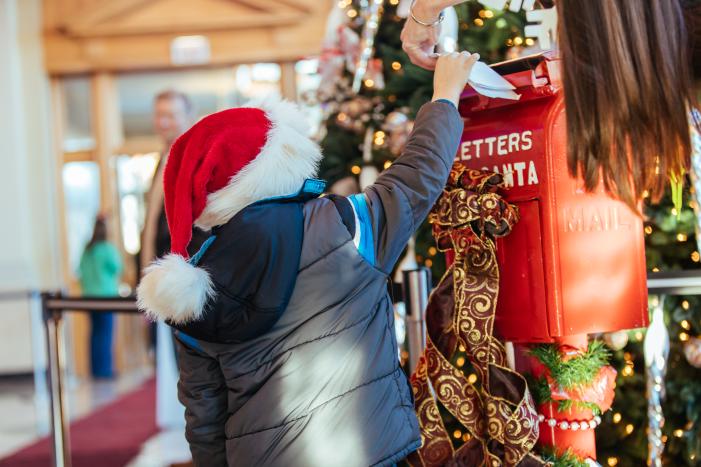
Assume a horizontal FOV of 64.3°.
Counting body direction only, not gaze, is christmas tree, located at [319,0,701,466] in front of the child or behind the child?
in front

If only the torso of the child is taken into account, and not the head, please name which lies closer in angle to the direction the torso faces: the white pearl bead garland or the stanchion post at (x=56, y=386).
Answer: the white pearl bead garland

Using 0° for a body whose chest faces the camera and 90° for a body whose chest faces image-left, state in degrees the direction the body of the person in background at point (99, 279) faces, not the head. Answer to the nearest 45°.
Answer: approximately 180°

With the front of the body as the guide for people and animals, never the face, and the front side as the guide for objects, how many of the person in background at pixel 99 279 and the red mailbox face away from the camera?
1

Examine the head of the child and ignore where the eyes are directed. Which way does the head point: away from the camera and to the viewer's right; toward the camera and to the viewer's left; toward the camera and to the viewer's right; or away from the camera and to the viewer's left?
away from the camera and to the viewer's right

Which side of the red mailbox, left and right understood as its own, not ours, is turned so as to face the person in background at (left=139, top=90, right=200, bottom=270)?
right

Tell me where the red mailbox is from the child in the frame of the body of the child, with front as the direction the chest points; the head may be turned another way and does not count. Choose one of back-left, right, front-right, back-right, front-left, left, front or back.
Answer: front-right

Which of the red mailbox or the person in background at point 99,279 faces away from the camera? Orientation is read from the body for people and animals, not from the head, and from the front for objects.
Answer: the person in background

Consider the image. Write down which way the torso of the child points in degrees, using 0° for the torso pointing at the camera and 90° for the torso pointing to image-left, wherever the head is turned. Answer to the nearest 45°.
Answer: approximately 225°

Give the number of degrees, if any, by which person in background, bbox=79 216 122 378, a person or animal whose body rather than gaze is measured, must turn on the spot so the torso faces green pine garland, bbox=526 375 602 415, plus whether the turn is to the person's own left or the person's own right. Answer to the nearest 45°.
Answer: approximately 180°
